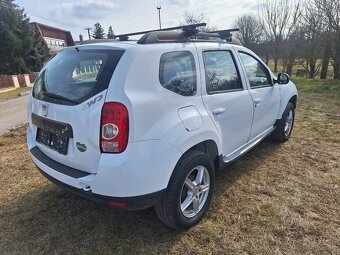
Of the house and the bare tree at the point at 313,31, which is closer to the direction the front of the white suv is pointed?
the bare tree

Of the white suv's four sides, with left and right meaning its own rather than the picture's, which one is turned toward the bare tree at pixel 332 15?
front

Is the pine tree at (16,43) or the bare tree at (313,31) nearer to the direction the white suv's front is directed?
the bare tree

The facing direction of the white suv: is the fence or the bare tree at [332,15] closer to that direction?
the bare tree

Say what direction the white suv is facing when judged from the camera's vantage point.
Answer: facing away from the viewer and to the right of the viewer

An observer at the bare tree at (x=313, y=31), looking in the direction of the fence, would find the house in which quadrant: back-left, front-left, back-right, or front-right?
front-right

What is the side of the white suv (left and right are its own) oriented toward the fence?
left

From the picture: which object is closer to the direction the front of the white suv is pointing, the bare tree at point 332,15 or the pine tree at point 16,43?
the bare tree

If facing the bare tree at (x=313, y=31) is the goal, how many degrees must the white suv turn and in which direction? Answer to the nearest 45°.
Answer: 0° — it already faces it

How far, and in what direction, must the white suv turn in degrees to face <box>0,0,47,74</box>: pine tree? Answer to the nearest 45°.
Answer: approximately 90° to its left

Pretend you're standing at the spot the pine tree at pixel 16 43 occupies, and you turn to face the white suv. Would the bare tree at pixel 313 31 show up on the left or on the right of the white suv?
left
